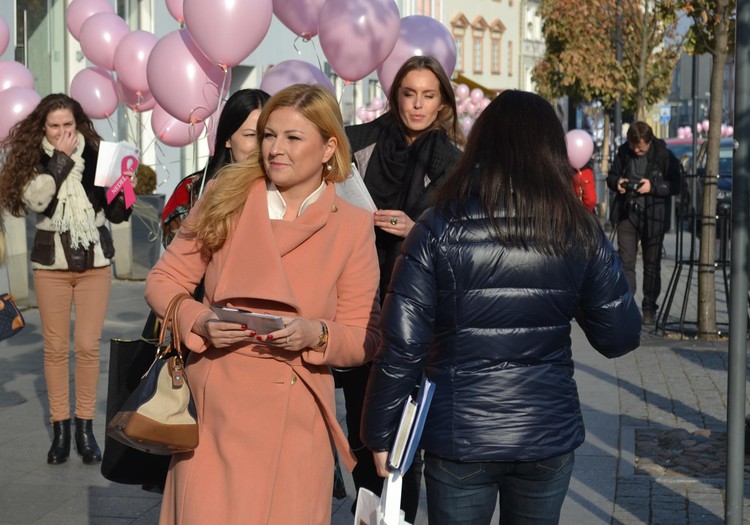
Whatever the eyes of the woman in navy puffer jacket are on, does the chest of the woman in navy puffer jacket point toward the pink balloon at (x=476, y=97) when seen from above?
yes

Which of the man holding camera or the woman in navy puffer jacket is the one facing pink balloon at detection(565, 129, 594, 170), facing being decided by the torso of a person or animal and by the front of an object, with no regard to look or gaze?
the woman in navy puffer jacket

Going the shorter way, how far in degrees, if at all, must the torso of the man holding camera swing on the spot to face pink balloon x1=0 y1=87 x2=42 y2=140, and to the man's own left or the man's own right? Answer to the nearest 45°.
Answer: approximately 45° to the man's own right

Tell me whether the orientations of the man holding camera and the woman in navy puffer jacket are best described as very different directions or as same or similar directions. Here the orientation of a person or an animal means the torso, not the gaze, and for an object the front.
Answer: very different directions

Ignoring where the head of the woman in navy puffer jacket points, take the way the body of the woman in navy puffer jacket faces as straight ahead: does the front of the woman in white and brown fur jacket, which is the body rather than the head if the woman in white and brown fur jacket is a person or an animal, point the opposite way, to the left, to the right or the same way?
the opposite way

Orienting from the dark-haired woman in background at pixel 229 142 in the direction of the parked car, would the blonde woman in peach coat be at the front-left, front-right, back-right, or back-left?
back-right

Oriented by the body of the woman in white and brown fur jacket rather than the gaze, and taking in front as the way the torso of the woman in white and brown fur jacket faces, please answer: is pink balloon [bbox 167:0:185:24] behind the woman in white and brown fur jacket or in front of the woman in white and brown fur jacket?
behind

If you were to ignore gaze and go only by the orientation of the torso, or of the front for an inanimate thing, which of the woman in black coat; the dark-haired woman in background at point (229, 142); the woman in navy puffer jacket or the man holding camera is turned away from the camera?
the woman in navy puffer jacket

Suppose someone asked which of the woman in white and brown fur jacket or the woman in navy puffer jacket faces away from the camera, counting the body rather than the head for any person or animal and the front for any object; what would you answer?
the woman in navy puffer jacket
